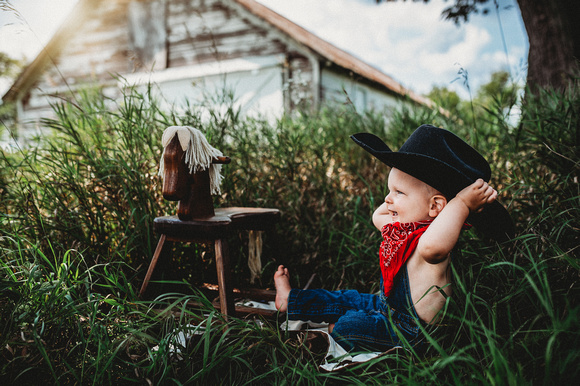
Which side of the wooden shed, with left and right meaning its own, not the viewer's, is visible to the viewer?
front

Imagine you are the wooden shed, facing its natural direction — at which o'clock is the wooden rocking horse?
The wooden rocking horse is roughly at 12 o'clock from the wooden shed.

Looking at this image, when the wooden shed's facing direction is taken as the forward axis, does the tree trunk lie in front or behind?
in front
